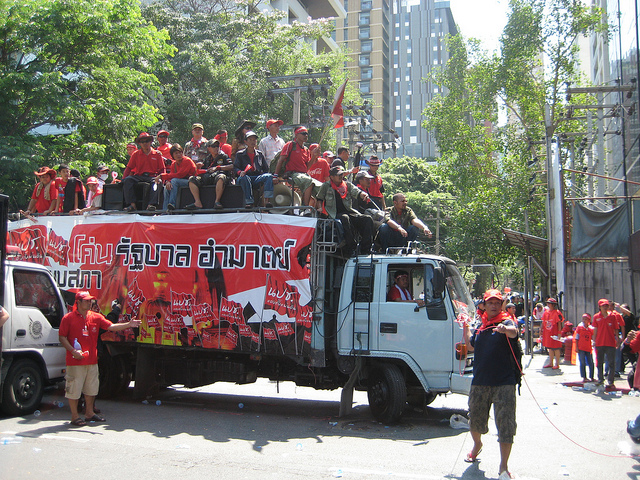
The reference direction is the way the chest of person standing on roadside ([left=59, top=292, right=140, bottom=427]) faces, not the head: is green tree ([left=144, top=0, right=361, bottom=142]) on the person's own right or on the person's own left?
on the person's own left

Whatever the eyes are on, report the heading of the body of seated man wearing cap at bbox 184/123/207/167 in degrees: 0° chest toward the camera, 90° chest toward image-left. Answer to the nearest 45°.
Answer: approximately 0°

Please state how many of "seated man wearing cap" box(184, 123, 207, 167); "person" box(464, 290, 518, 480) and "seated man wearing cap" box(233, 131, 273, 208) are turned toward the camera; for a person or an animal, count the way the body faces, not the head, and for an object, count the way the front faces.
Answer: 3

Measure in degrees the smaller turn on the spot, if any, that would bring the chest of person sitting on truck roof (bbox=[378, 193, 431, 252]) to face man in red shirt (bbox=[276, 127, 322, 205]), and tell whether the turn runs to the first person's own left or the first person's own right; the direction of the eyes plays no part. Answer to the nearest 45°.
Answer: approximately 135° to the first person's own right

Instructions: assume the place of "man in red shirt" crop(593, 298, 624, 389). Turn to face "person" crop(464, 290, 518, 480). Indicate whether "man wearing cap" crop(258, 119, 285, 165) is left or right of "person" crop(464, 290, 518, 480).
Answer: right

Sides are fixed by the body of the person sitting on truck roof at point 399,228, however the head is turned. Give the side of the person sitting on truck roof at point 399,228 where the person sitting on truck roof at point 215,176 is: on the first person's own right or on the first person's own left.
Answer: on the first person's own right

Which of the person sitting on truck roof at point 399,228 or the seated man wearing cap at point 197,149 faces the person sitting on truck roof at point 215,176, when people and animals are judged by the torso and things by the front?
the seated man wearing cap

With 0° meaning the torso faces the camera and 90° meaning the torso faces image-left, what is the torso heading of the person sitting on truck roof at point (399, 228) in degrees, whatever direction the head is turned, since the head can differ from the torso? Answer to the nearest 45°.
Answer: approximately 315°

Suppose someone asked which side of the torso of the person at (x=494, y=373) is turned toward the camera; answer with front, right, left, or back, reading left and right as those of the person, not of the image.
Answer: front

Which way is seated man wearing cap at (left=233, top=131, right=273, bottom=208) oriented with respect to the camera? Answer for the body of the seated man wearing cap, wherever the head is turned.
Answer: toward the camera

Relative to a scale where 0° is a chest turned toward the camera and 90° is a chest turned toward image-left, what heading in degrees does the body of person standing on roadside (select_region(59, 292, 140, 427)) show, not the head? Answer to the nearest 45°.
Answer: approximately 315°
